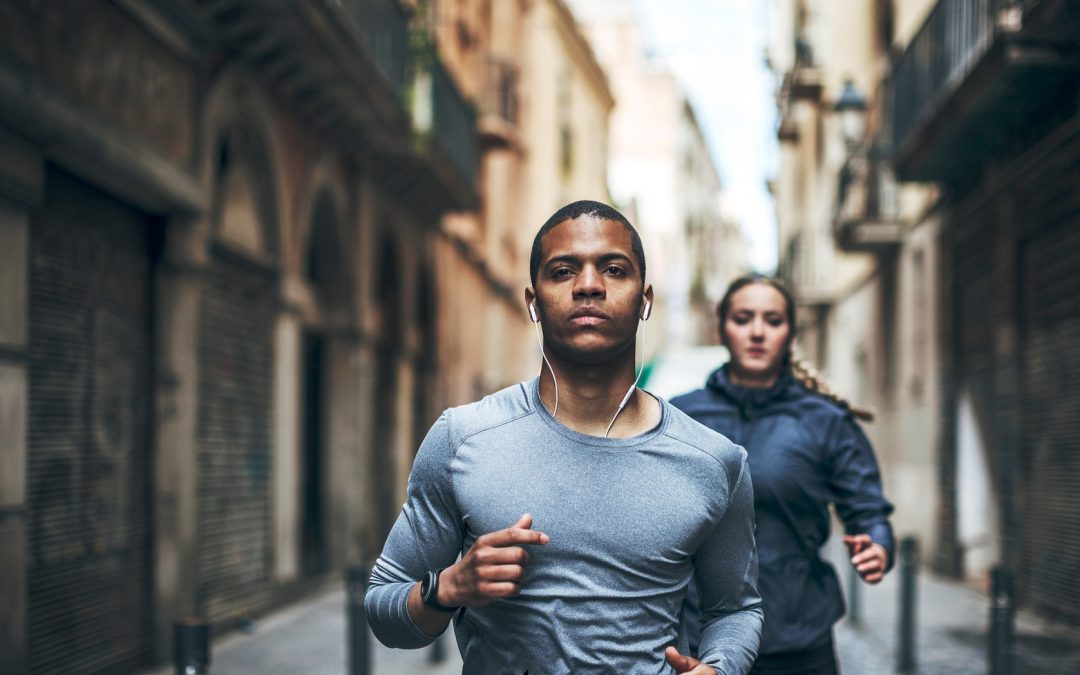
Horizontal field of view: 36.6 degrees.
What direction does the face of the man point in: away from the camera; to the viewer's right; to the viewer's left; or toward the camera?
toward the camera

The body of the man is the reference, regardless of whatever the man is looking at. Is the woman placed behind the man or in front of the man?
behind

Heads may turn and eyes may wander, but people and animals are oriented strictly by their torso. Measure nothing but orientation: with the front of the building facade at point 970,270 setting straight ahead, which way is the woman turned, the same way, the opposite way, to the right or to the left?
to the left

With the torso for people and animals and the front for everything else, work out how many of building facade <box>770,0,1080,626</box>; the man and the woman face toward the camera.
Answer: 2

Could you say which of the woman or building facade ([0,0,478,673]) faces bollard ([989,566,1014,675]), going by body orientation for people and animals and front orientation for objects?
the building facade

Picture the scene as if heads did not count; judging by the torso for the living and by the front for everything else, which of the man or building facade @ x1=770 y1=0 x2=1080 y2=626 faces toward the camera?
the man

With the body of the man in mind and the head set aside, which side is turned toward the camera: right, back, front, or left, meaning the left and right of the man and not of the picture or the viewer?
front

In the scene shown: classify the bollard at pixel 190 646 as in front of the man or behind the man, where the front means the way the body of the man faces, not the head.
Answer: behind

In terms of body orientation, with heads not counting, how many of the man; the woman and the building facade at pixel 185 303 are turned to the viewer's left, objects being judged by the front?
0

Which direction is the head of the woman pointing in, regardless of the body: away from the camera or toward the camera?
toward the camera

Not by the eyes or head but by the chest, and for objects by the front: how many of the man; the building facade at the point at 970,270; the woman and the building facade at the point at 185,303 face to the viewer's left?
1

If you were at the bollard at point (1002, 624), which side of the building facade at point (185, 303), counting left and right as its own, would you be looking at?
front

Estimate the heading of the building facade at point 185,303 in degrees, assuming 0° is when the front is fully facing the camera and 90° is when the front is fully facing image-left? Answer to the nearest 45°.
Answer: approximately 315°

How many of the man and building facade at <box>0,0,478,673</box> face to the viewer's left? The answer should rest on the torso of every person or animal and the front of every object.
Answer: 0

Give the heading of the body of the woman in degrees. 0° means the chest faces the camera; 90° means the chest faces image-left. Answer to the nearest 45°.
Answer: approximately 0°
